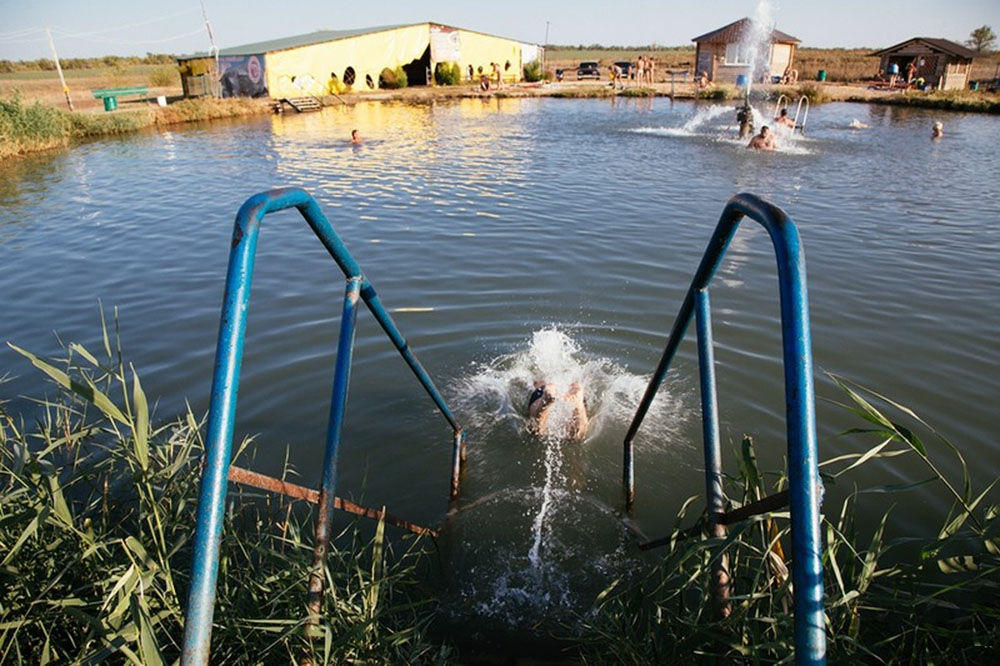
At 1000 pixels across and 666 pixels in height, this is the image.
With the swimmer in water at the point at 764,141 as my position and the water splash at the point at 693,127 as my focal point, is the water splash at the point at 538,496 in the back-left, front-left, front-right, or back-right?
back-left

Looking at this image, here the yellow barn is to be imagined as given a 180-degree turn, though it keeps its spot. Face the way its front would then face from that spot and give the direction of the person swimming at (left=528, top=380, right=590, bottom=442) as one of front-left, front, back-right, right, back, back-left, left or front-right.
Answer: back-left

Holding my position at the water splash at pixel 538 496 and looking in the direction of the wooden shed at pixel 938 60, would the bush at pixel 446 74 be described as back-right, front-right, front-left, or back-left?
front-left

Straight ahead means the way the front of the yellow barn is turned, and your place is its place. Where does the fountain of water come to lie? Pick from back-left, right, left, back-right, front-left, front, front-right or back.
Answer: front-left

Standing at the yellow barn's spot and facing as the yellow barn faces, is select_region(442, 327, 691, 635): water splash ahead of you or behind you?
ahead

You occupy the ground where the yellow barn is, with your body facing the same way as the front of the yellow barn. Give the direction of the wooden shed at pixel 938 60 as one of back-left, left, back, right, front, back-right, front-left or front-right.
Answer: front-left

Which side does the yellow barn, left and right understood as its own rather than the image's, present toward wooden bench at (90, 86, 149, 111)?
right

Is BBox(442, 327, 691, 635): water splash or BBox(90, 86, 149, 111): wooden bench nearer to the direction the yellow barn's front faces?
the water splash

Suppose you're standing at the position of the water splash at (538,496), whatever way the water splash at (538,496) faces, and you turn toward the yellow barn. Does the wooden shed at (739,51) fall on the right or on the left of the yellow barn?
right

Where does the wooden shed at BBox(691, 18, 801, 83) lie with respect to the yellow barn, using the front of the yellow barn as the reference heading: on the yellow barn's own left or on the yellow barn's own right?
on the yellow barn's own left

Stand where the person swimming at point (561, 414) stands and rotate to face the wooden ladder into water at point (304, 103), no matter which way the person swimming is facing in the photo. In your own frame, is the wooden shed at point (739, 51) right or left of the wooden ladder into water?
right

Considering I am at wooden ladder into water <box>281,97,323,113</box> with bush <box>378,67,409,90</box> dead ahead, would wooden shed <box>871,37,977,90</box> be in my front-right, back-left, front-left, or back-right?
front-right

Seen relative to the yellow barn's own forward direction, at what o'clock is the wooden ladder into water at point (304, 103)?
The wooden ladder into water is roughly at 2 o'clock from the yellow barn.

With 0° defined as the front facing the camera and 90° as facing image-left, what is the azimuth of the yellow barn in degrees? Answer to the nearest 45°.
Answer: approximately 315°
